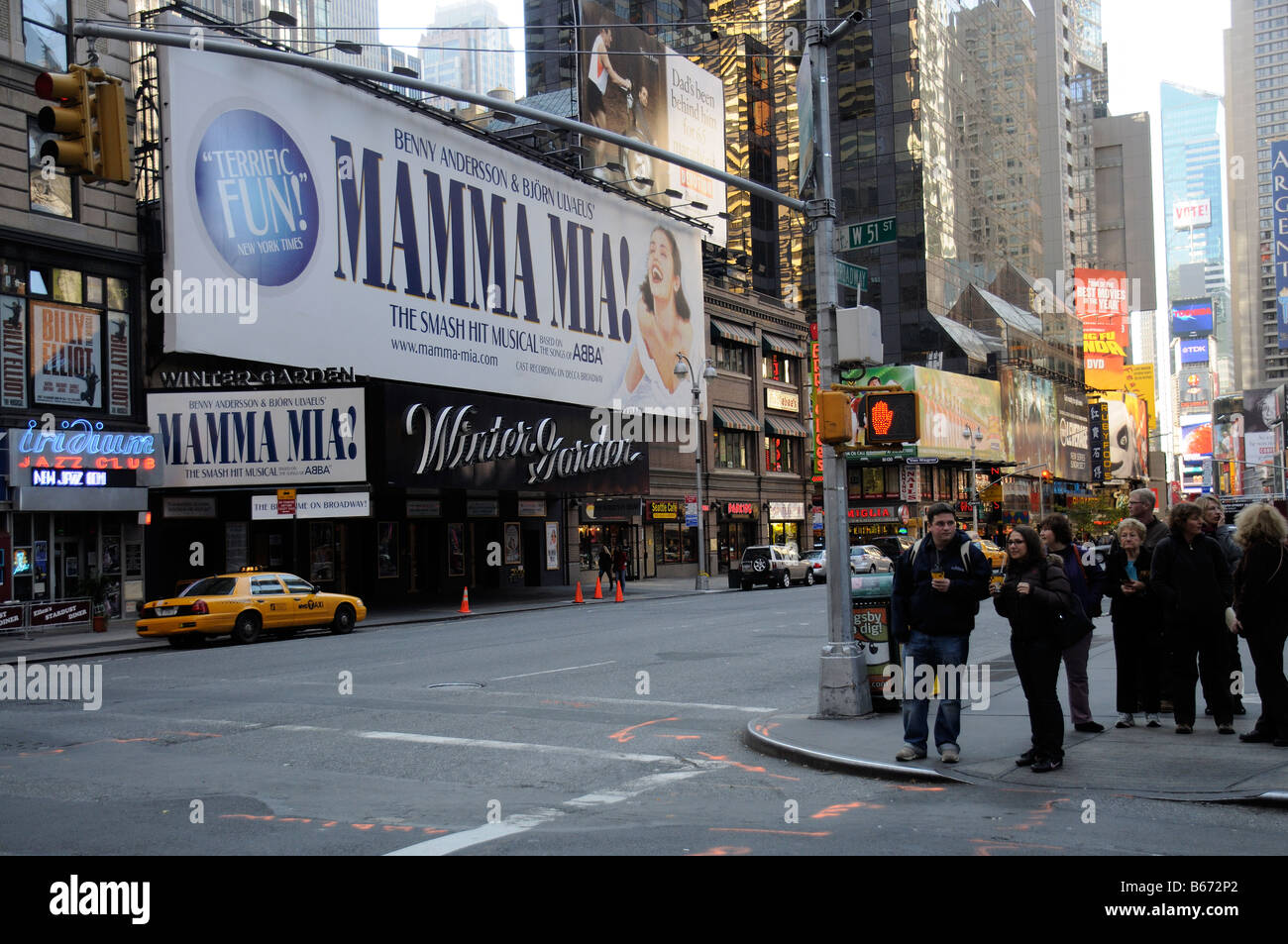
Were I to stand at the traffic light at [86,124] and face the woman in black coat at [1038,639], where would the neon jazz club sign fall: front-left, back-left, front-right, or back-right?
back-left

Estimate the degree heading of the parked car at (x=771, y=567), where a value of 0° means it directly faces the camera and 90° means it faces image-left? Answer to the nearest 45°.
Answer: approximately 225°

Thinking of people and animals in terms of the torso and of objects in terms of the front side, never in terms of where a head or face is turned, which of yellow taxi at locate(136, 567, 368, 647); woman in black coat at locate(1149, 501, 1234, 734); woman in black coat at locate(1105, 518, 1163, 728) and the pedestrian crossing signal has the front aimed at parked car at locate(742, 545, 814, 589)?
the yellow taxi

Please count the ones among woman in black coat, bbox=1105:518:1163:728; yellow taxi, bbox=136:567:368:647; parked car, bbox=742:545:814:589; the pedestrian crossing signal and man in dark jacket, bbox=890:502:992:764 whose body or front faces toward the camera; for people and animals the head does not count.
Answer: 3
